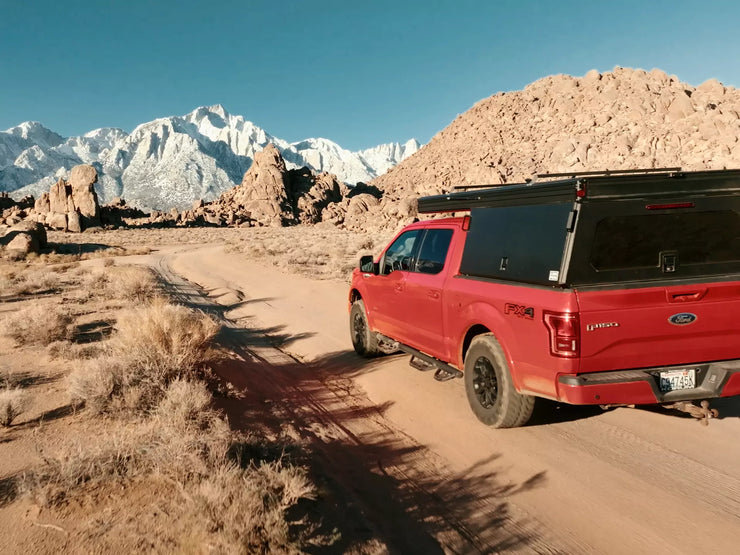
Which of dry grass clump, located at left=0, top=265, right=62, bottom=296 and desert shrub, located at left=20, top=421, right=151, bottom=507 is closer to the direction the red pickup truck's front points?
the dry grass clump

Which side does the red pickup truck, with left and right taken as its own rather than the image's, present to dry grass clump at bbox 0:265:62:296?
front

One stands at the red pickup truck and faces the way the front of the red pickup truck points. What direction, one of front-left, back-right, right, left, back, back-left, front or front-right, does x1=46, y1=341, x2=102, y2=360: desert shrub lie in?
front-left

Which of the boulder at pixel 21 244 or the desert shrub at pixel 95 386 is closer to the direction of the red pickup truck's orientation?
the boulder

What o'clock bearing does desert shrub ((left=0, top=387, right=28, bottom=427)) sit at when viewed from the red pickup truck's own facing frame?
The desert shrub is roughly at 10 o'clock from the red pickup truck.

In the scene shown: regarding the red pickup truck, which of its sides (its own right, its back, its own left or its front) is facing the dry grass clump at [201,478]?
left

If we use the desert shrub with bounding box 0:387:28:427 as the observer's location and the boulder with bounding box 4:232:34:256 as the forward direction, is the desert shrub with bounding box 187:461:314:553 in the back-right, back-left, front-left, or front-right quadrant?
back-right

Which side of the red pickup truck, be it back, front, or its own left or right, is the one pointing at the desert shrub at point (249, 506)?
left

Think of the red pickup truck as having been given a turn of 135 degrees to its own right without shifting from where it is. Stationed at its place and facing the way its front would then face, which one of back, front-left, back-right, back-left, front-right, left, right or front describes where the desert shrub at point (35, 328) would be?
back

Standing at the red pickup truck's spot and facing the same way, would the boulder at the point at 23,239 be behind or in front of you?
in front

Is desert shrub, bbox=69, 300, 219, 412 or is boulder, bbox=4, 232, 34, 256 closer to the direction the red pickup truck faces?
the boulder

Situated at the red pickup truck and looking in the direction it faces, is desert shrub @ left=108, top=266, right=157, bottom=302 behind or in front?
in front

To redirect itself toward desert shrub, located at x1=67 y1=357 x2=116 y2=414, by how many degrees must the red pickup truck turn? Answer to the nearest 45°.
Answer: approximately 45° to its left

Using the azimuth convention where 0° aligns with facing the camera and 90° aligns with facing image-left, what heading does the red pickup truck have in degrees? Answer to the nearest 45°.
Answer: approximately 135°

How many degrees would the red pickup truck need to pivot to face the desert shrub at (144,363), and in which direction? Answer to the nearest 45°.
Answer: approximately 45° to its left
